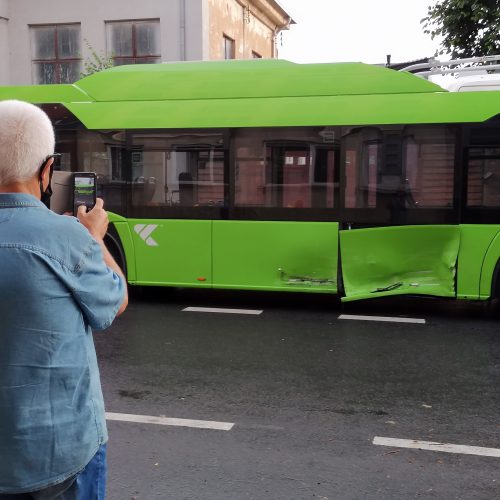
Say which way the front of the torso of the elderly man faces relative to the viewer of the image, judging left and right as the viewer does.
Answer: facing away from the viewer and to the right of the viewer

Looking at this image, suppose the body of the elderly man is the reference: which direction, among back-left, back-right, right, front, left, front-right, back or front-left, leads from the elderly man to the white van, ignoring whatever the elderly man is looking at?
front

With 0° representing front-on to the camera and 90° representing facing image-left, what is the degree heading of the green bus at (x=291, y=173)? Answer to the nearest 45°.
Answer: approximately 90°

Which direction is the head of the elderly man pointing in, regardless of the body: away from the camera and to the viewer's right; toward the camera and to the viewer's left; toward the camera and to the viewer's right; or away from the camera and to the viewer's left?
away from the camera and to the viewer's right

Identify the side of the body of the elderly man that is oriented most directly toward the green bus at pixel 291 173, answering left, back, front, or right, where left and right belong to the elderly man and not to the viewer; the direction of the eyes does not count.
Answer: front

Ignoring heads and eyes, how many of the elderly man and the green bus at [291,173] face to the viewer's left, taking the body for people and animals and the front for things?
1

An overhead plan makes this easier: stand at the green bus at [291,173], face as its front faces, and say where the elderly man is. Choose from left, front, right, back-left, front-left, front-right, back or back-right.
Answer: left

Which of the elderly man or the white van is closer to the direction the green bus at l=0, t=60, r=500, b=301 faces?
the elderly man
